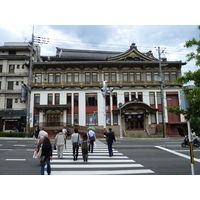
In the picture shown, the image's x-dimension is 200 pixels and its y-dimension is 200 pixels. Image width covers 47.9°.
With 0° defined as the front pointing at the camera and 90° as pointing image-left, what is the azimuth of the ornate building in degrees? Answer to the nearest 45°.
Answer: approximately 0°

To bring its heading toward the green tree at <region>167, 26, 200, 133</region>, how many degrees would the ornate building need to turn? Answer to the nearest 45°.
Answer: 0° — it already faces it
